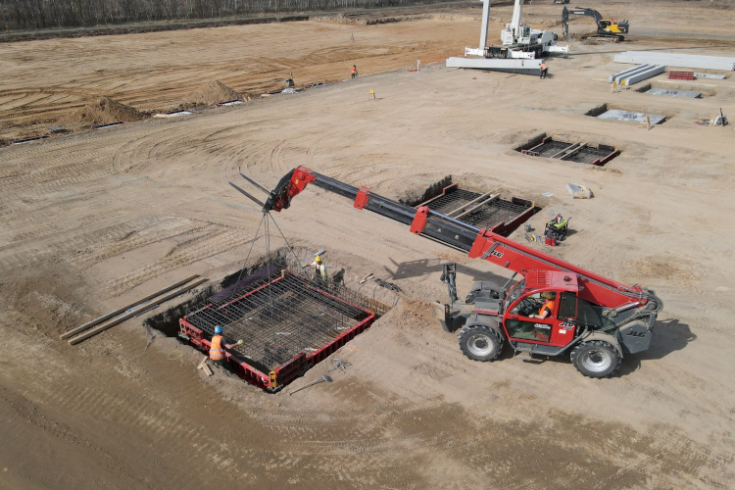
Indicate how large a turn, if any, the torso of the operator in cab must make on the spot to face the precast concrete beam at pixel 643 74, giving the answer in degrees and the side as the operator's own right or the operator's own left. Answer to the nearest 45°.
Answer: approximately 90° to the operator's own right

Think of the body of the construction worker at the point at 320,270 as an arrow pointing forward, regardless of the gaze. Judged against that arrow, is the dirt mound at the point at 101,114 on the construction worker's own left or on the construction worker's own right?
on the construction worker's own right

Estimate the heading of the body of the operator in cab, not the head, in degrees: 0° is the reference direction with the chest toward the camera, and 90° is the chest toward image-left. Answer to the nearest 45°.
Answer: approximately 90°

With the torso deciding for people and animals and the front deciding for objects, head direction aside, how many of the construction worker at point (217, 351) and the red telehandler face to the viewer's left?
1

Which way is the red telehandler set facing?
to the viewer's left

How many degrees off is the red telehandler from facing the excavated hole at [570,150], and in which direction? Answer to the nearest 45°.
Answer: approximately 90° to its right

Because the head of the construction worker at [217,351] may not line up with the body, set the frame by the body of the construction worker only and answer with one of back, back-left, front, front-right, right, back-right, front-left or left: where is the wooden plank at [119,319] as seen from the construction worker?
left

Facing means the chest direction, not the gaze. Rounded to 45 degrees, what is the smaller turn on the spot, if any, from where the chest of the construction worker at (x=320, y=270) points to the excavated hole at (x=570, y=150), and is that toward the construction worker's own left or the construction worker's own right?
approximately 180°

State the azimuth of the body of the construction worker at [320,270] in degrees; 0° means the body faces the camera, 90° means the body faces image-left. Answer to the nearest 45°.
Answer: approximately 45°

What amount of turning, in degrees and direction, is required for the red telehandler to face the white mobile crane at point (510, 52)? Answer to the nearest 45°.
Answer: approximately 90° to its right

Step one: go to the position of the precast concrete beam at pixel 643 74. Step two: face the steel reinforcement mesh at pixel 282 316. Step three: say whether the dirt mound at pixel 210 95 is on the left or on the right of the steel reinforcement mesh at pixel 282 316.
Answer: right

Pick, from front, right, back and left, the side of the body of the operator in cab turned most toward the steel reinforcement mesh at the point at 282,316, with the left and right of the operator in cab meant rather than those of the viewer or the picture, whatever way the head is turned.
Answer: front

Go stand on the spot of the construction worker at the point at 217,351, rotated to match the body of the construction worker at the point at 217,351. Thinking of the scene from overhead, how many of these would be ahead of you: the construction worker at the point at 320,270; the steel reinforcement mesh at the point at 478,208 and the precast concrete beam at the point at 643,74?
3

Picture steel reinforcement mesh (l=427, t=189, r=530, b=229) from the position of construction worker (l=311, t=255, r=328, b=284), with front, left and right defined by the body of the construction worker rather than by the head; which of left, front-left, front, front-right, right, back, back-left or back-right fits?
back

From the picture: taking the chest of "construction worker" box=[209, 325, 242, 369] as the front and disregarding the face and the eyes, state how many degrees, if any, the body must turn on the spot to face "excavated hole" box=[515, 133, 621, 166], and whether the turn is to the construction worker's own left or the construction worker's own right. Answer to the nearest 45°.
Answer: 0° — they already face it

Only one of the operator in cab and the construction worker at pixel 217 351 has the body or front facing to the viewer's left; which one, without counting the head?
the operator in cab

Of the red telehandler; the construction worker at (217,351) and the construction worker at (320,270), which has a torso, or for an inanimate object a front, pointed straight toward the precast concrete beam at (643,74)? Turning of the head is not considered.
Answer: the construction worker at (217,351)
